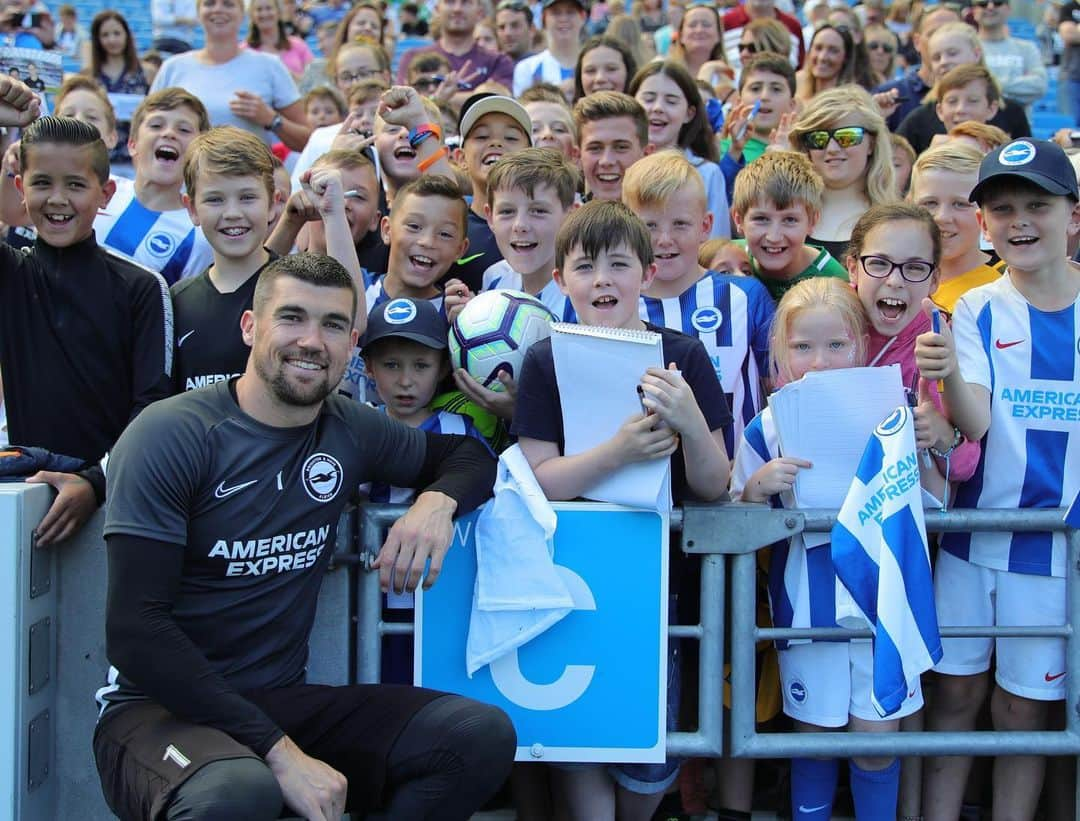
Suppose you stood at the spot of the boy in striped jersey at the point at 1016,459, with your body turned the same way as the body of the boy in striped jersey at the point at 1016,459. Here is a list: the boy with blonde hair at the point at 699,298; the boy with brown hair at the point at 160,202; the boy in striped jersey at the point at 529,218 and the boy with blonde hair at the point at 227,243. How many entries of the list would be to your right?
4

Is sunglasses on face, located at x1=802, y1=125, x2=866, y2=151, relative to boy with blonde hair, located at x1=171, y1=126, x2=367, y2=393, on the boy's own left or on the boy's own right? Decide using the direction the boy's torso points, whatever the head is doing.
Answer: on the boy's own left

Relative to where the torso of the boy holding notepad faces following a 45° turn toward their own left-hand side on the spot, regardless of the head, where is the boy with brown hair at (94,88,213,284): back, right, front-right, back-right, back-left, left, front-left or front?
back

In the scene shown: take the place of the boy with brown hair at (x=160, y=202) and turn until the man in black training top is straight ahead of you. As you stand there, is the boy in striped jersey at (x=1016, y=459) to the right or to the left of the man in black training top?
left

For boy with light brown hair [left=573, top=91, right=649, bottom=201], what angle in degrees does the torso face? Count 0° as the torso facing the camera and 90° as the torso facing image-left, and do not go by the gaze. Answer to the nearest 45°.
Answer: approximately 0°

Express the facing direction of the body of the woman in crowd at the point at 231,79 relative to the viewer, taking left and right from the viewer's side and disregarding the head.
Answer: facing the viewer

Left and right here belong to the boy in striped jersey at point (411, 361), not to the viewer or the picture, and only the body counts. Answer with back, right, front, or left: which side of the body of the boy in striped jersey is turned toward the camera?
front

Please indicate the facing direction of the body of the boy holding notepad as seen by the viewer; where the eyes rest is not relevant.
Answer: toward the camera

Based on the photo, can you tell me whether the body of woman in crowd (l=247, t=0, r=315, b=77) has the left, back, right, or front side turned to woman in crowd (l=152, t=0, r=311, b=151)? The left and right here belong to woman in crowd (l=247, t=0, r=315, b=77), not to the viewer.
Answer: front

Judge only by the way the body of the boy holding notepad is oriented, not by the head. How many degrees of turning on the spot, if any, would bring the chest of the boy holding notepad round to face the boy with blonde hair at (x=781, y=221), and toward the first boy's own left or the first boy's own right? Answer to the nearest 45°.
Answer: approximately 135° to the first boy's own left

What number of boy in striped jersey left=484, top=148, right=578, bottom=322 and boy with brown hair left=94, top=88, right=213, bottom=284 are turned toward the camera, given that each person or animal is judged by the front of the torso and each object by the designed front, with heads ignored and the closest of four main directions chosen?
2
